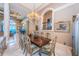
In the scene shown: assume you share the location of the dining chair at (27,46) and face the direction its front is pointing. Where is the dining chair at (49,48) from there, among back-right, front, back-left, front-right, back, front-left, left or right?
front-right

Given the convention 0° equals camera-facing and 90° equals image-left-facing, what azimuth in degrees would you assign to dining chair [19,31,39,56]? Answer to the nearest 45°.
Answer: approximately 225°
